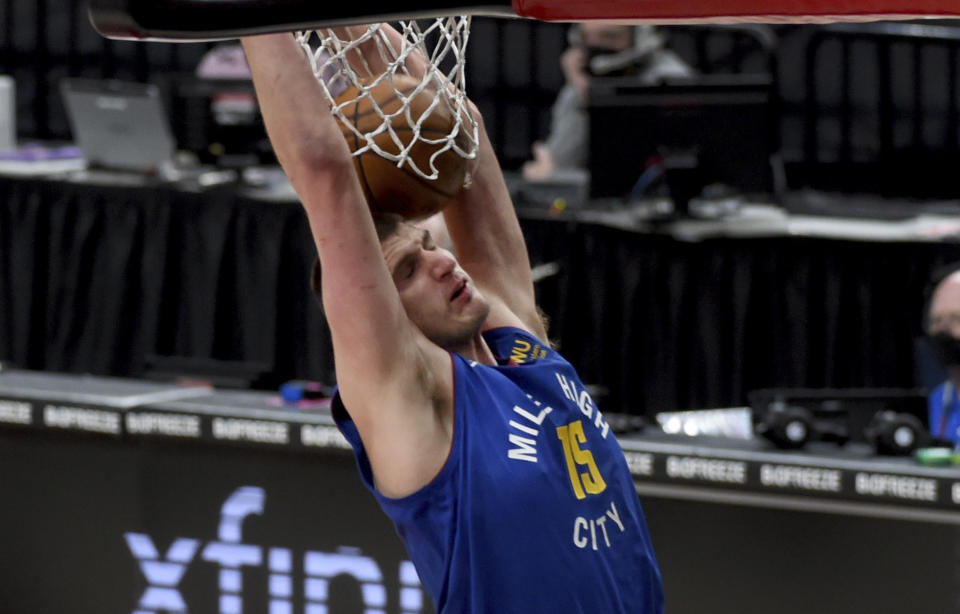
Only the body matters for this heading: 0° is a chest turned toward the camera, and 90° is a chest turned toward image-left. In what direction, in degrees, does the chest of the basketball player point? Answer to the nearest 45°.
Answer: approximately 315°

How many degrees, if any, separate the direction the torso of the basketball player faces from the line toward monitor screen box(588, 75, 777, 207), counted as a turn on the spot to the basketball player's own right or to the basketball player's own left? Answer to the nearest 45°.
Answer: approximately 135° to the basketball player's own left

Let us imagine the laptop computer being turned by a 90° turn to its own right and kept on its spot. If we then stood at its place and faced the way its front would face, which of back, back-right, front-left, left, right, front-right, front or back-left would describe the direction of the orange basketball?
right

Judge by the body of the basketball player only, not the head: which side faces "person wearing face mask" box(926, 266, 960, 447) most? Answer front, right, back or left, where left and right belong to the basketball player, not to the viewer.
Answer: left

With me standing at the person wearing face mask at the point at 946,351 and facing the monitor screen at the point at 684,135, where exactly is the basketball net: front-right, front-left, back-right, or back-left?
back-left

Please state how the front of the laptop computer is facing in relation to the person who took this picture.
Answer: facing away from the viewer

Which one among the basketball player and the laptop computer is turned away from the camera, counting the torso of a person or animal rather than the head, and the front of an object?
the laptop computer

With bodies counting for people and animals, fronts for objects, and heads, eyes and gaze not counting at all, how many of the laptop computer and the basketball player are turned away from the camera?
1

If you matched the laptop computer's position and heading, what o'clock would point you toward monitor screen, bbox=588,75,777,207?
The monitor screen is roughly at 4 o'clock from the laptop computer.

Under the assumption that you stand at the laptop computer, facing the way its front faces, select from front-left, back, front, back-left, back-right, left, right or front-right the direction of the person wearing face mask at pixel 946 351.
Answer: back-right
